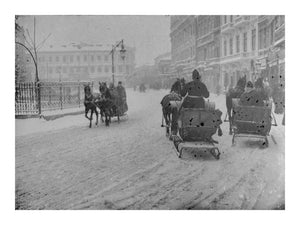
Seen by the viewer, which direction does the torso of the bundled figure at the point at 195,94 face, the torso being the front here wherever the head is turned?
away from the camera

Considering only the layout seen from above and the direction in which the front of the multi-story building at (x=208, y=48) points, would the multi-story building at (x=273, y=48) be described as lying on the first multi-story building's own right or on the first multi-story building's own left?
on the first multi-story building's own left

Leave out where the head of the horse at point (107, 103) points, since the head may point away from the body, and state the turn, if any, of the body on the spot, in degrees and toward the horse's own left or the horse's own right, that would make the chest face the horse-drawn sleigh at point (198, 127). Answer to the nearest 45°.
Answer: approximately 90° to the horse's own left

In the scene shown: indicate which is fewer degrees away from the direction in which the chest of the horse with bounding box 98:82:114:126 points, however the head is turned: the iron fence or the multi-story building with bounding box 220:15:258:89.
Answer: the iron fence

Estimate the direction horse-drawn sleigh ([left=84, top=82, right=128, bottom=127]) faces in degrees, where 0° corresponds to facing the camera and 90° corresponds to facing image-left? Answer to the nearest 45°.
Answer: approximately 45°

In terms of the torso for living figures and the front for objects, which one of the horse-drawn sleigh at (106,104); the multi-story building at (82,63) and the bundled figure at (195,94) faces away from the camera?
the bundled figure
